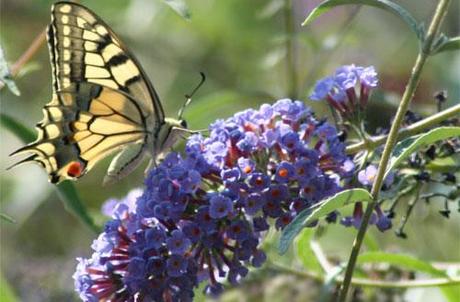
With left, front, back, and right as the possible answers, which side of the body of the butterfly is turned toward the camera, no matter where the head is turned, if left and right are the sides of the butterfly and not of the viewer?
right

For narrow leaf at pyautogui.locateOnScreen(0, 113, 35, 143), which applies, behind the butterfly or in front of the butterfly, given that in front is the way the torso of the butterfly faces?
behind

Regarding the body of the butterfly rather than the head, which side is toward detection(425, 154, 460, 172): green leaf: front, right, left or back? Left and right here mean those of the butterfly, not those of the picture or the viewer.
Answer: front

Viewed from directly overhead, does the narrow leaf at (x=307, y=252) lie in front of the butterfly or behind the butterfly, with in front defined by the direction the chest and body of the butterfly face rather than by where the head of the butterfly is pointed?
in front

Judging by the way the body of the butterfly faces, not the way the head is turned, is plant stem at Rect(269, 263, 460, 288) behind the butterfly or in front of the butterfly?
in front

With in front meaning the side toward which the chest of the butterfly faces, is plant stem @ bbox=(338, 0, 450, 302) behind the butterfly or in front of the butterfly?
in front

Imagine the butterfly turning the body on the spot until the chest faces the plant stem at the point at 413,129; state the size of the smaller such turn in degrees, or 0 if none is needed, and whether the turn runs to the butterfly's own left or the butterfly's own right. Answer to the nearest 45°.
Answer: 0° — it already faces it

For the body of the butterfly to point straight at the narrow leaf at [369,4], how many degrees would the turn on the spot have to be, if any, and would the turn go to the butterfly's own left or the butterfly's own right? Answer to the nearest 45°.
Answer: approximately 45° to the butterfly's own right
